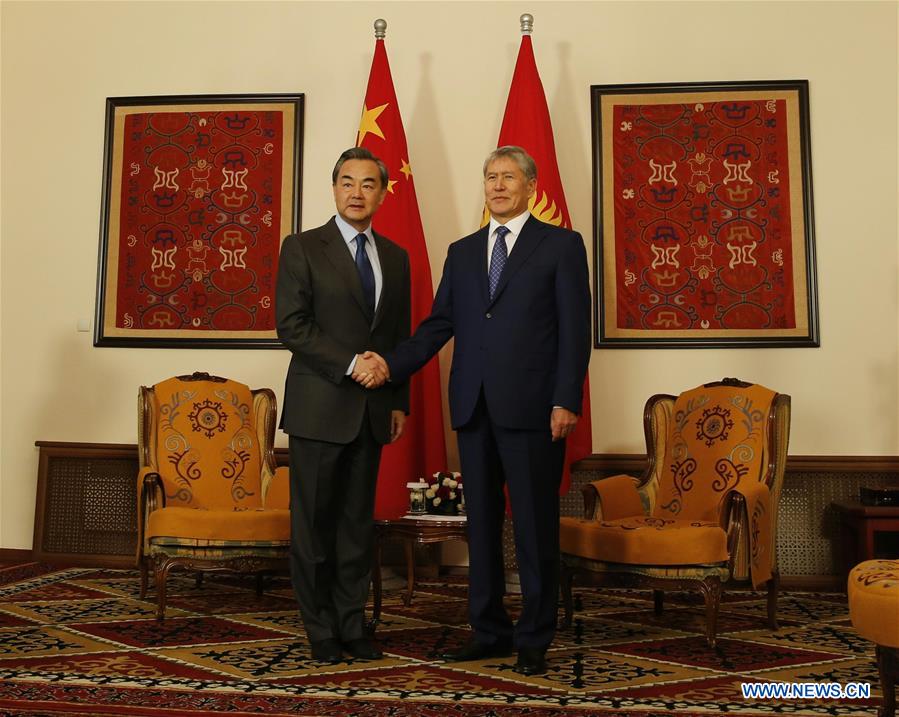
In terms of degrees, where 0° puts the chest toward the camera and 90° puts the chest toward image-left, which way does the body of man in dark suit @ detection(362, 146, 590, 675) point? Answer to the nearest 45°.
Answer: approximately 45°

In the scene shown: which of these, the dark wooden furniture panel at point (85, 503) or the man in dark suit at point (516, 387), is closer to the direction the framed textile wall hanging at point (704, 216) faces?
the man in dark suit

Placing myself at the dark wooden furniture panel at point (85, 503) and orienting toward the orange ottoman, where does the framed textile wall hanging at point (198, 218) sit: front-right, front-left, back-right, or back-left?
front-left

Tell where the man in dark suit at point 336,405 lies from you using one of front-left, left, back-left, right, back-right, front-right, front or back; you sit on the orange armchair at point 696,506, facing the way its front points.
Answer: front

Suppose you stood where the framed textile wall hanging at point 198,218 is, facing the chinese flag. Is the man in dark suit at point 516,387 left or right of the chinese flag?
right

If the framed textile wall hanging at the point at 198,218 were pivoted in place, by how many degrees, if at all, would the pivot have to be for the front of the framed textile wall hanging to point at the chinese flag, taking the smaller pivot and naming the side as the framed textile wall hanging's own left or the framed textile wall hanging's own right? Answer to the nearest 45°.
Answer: approximately 45° to the framed textile wall hanging's own left

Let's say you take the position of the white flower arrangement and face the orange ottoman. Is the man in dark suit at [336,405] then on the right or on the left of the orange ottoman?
right

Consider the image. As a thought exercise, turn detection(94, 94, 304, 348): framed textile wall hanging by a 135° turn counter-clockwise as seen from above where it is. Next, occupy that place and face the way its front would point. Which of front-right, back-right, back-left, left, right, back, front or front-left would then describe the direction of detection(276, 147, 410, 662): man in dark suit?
back-right

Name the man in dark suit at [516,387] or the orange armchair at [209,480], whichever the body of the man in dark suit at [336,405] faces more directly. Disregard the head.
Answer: the man in dark suit

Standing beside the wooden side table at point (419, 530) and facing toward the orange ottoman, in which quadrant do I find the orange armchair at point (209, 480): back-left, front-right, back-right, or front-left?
back-right

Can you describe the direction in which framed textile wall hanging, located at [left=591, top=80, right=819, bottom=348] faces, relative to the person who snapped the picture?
facing the viewer

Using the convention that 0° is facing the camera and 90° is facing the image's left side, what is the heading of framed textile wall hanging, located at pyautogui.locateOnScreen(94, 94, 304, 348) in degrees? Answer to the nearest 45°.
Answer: approximately 0°

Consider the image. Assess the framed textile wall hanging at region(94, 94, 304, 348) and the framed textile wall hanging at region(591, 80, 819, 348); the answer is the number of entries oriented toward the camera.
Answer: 2

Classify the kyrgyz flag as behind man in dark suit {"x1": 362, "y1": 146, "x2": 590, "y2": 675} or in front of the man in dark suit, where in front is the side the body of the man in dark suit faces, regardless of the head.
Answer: behind

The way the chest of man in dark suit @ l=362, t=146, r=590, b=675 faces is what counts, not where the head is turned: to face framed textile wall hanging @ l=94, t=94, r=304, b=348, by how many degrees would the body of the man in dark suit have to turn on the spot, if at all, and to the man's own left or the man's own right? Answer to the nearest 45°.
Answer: approximately 90° to the man's own right

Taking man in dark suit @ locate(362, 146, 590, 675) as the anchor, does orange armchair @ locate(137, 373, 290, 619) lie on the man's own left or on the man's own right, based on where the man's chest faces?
on the man's own right
